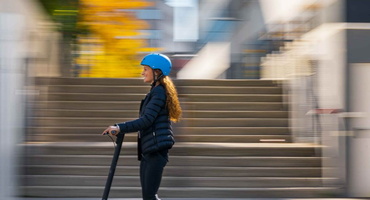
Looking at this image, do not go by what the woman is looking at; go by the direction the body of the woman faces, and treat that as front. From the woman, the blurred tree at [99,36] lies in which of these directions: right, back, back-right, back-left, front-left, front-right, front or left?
right

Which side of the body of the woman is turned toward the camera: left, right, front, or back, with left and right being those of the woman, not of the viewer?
left

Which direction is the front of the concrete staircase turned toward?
toward the camera

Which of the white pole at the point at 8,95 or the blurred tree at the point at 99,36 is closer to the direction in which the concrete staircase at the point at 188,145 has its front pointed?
the white pole

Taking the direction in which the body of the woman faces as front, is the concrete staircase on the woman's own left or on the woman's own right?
on the woman's own right

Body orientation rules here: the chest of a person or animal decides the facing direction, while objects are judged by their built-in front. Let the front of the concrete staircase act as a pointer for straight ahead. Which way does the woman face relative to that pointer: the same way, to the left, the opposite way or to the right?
to the right

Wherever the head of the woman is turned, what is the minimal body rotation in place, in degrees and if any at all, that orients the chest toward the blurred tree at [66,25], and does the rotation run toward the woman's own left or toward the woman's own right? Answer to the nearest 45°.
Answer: approximately 90° to the woman's own right

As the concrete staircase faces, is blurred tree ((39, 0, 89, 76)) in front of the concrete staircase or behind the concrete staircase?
behind

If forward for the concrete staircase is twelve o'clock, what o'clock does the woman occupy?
The woman is roughly at 12 o'clock from the concrete staircase.

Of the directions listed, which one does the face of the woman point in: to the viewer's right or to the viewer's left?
to the viewer's left

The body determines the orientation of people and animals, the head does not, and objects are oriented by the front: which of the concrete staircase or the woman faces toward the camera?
the concrete staircase
